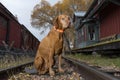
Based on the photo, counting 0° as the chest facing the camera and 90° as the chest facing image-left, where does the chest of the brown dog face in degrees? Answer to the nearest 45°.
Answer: approximately 315°
